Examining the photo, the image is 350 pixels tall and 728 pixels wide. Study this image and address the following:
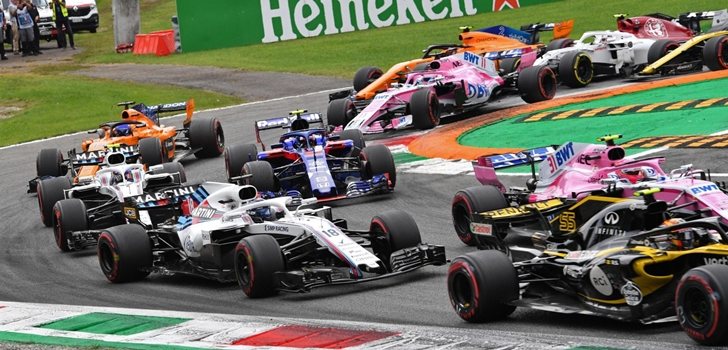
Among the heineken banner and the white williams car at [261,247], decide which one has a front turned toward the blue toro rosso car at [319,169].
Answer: the heineken banner

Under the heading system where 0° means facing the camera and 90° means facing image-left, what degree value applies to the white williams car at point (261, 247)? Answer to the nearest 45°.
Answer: approximately 315°

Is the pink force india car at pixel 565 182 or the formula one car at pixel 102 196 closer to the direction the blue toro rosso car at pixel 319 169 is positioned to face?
the pink force india car

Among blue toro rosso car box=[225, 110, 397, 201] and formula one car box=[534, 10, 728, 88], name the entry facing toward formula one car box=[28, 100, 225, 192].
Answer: formula one car box=[534, 10, 728, 88]

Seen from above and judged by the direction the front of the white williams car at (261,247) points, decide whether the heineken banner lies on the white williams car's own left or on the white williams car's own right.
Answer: on the white williams car's own left

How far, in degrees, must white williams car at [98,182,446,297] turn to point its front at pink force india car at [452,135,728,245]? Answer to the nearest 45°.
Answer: approximately 45° to its left

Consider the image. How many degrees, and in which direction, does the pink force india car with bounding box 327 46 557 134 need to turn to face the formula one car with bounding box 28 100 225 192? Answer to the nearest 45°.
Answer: approximately 45° to its right

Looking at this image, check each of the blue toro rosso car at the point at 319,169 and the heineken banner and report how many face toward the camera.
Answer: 2

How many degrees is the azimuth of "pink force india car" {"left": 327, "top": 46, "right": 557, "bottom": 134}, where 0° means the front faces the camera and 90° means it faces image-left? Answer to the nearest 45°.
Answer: approximately 45°
